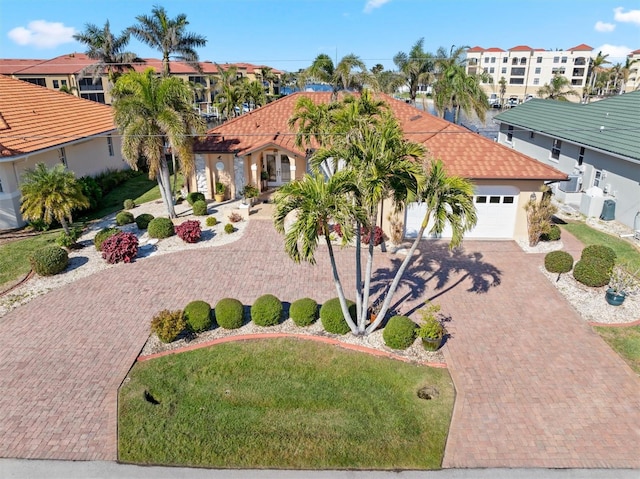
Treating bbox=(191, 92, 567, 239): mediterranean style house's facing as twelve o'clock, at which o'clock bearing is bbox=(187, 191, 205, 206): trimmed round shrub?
The trimmed round shrub is roughly at 3 o'clock from the mediterranean style house.

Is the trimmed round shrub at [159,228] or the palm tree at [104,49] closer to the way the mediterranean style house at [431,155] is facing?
the trimmed round shrub

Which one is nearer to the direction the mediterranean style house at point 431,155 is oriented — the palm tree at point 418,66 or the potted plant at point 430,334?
the potted plant

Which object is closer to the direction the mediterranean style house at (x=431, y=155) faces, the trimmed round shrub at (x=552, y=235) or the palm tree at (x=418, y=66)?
the trimmed round shrub

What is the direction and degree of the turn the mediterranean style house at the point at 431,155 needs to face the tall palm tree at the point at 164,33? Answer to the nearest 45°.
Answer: approximately 135° to its right

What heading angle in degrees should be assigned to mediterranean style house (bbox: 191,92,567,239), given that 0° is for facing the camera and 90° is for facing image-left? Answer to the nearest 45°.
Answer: approximately 0°

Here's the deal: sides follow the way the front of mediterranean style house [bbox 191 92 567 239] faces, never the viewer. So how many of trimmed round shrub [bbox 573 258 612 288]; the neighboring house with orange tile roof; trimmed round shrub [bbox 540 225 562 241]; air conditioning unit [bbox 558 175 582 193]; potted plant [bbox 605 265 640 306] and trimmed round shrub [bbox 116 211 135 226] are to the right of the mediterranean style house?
2

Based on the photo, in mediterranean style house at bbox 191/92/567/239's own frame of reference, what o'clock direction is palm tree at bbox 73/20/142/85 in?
The palm tree is roughly at 4 o'clock from the mediterranean style house.

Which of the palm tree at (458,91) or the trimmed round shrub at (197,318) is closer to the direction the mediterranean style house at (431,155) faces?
the trimmed round shrub

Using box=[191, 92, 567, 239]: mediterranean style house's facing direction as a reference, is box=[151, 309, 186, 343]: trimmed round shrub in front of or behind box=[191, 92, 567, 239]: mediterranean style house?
in front

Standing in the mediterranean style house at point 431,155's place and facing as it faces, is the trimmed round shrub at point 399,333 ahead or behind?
ahead

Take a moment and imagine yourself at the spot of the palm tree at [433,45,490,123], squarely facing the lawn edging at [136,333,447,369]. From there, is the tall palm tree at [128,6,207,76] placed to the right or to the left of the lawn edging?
right

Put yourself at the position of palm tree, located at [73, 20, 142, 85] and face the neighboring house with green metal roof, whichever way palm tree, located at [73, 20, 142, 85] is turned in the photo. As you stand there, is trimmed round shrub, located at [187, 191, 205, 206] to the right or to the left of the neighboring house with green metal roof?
right

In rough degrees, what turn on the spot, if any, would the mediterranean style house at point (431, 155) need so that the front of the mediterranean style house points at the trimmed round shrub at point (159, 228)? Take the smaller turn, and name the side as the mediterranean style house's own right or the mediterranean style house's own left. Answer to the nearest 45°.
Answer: approximately 90° to the mediterranean style house's own right

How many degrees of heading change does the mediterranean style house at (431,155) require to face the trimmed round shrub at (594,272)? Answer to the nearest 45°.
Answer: approximately 45° to its left

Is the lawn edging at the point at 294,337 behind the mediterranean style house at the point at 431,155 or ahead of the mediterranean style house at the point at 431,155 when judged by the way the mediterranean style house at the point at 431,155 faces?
ahead
